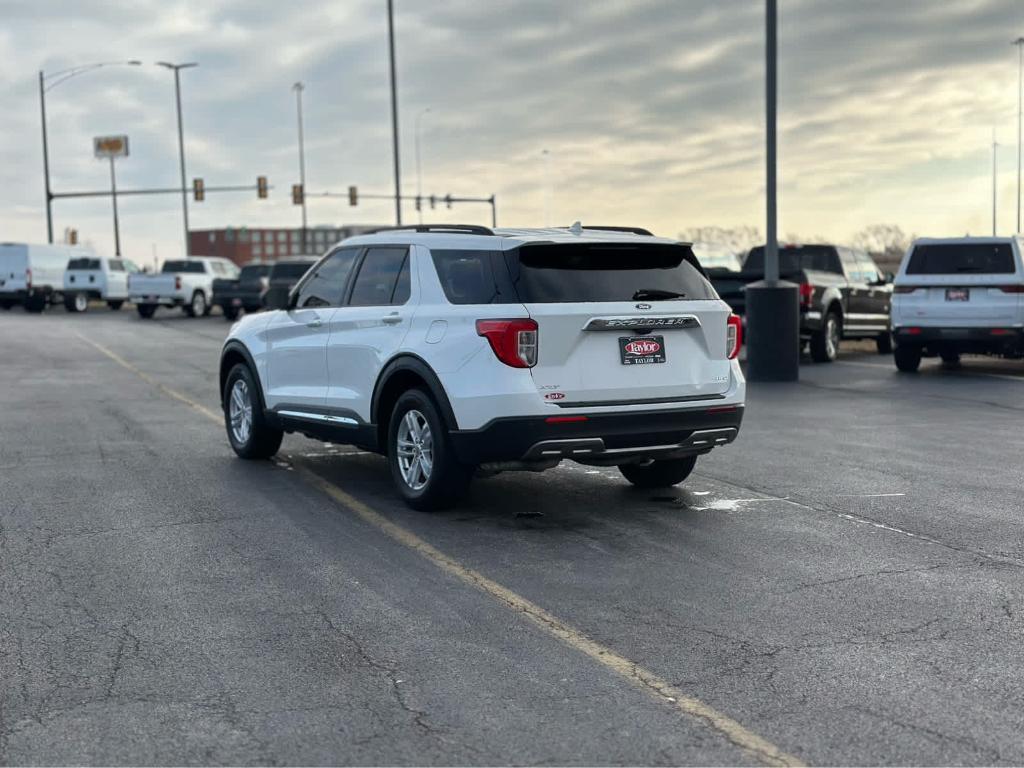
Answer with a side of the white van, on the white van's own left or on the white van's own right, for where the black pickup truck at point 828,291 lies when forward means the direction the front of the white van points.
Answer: on the white van's own right

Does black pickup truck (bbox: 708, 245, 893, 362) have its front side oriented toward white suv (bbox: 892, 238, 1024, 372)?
no

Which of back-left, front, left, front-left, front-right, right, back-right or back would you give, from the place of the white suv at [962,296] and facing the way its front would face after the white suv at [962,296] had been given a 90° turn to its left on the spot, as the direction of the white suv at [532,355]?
left

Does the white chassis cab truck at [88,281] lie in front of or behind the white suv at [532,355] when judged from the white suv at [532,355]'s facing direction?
in front

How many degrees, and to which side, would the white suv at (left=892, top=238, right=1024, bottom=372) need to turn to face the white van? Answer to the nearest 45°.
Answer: approximately 45° to its left

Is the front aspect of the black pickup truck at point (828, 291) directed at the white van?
no

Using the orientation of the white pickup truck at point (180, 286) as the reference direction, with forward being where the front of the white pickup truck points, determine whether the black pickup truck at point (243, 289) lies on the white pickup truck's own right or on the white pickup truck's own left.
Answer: on the white pickup truck's own right

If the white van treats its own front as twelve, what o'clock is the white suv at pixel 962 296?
The white suv is roughly at 4 o'clock from the white van.

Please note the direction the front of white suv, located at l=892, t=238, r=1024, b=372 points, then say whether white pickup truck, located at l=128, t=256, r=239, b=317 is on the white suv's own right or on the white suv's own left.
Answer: on the white suv's own left

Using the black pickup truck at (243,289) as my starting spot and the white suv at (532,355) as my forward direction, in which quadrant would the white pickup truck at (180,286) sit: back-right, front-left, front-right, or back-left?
back-right

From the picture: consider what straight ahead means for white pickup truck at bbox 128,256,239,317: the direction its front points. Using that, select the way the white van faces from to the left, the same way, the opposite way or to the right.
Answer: the same way

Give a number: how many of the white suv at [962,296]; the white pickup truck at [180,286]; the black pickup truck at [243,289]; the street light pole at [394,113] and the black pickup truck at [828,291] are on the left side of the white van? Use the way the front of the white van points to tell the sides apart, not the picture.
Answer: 0

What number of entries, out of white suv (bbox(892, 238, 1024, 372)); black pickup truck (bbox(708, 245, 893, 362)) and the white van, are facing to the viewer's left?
0

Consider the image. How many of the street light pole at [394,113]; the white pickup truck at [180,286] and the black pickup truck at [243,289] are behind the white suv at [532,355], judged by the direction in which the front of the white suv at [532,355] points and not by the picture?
0

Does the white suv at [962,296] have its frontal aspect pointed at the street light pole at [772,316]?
no

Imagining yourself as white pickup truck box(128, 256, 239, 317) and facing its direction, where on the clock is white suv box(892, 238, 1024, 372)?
The white suv is roughly at 4 o'clock from the white pickup truck.

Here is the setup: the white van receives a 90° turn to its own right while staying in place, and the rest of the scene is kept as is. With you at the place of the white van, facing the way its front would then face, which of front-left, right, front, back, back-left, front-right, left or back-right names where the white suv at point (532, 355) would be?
front-right

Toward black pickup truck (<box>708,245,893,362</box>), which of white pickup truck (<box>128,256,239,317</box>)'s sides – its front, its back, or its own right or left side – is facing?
right

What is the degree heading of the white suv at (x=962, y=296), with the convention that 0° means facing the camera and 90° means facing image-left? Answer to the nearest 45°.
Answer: approximately 180°

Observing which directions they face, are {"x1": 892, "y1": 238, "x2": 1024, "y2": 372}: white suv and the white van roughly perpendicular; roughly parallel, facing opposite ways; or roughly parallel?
roughly parallel
